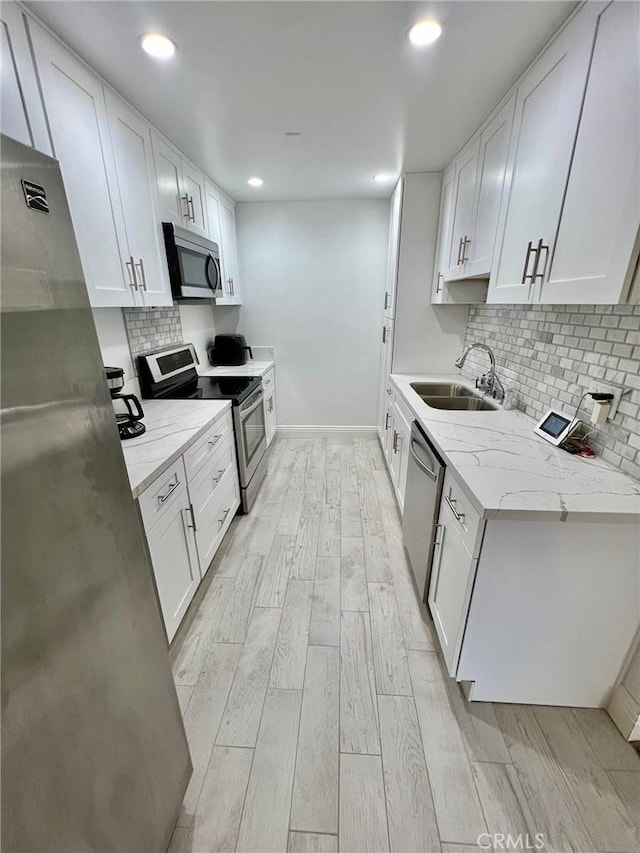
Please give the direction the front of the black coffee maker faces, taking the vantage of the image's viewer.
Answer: facing the viewer and to the right of the viewer

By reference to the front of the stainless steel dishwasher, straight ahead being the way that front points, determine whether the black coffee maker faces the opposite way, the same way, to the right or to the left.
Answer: the opposite way

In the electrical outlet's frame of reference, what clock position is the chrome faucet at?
The chrome faucet is roughly at 3 o'clock from the electrical outlet.

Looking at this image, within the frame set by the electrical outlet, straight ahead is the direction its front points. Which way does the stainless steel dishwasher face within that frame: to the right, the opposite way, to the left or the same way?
the same way

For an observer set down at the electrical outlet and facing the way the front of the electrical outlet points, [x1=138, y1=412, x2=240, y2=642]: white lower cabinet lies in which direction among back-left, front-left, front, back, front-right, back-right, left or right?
front

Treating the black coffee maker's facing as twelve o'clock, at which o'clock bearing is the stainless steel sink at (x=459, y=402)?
The stainless steel sink is roughly at 11 o'clock from the black coffee maker.

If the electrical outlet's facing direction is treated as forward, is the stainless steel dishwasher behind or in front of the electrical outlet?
in front

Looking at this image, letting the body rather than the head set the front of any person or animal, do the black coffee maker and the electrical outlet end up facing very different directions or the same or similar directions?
very different directions

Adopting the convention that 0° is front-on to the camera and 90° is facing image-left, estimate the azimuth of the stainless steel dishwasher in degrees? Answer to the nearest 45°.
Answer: approximately 90°

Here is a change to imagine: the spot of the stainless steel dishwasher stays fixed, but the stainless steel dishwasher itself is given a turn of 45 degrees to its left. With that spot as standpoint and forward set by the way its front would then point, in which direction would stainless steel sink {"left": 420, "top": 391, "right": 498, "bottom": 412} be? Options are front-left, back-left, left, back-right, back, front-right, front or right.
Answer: back-right

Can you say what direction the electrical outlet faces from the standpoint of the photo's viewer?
facing the viewer and to the left of the viewer

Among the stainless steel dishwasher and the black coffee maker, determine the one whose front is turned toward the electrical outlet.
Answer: the black coffee maker

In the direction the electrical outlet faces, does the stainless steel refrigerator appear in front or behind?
in front

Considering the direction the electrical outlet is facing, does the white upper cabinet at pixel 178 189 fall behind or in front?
in front

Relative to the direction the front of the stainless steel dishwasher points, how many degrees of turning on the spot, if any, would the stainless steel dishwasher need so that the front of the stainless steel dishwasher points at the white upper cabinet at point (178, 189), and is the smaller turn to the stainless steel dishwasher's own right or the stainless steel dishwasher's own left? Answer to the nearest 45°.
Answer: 0° — it already faces it

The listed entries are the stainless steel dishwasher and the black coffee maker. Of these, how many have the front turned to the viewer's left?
1

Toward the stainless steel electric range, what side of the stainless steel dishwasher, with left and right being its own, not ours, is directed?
front

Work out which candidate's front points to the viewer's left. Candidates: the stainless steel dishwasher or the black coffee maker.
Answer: the stainless steel dishwasher
